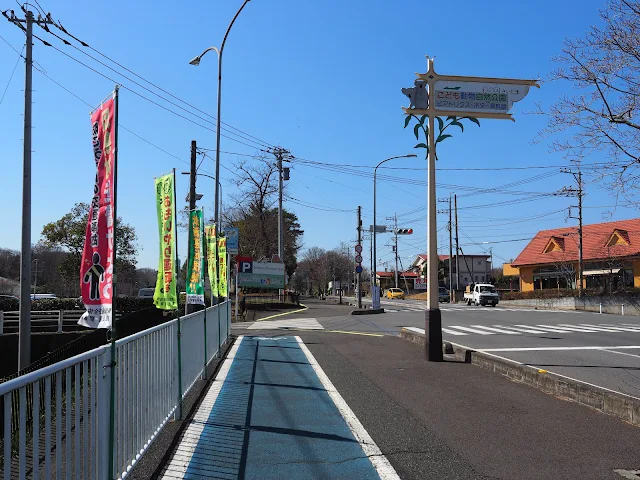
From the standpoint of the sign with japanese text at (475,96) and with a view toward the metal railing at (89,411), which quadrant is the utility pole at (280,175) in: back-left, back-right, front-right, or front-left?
back-right

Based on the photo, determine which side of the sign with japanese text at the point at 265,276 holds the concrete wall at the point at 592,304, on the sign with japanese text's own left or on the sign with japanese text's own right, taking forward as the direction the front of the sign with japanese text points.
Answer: on the sign with japanese text's own left

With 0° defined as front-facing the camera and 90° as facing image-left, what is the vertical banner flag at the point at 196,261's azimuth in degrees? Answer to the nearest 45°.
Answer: approximately 0°

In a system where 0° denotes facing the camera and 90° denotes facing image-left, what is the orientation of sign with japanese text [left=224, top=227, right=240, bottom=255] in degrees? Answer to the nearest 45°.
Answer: approximately 0°

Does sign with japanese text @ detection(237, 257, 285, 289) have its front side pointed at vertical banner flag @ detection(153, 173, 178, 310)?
yes
